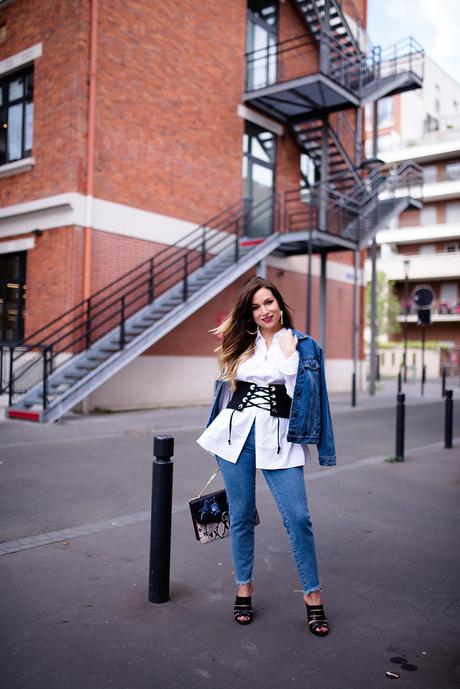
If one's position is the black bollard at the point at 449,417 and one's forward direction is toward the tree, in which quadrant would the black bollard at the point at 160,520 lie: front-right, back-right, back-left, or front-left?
back-left

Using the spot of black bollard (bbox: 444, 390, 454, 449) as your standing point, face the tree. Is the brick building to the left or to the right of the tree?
left

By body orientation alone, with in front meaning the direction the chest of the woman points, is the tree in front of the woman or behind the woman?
behind

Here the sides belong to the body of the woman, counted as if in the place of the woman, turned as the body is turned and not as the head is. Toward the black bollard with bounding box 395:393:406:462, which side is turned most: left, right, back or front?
back

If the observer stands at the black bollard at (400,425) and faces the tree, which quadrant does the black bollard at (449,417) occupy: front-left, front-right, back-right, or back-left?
front-right

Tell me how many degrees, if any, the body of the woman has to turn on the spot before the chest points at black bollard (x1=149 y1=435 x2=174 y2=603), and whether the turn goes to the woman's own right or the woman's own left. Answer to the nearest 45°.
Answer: approximately 90° to the woman's own right

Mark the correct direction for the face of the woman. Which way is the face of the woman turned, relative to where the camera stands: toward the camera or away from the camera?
toward the camera

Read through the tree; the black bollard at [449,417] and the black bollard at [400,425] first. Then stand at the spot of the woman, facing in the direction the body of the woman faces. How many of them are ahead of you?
0

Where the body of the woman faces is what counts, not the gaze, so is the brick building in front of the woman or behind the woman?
behind

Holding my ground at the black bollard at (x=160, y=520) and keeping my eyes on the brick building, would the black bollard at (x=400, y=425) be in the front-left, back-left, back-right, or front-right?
front-right

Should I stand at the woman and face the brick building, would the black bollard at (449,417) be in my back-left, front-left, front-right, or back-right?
front-right

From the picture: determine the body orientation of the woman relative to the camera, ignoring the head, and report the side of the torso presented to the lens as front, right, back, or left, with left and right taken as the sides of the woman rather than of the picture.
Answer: front
